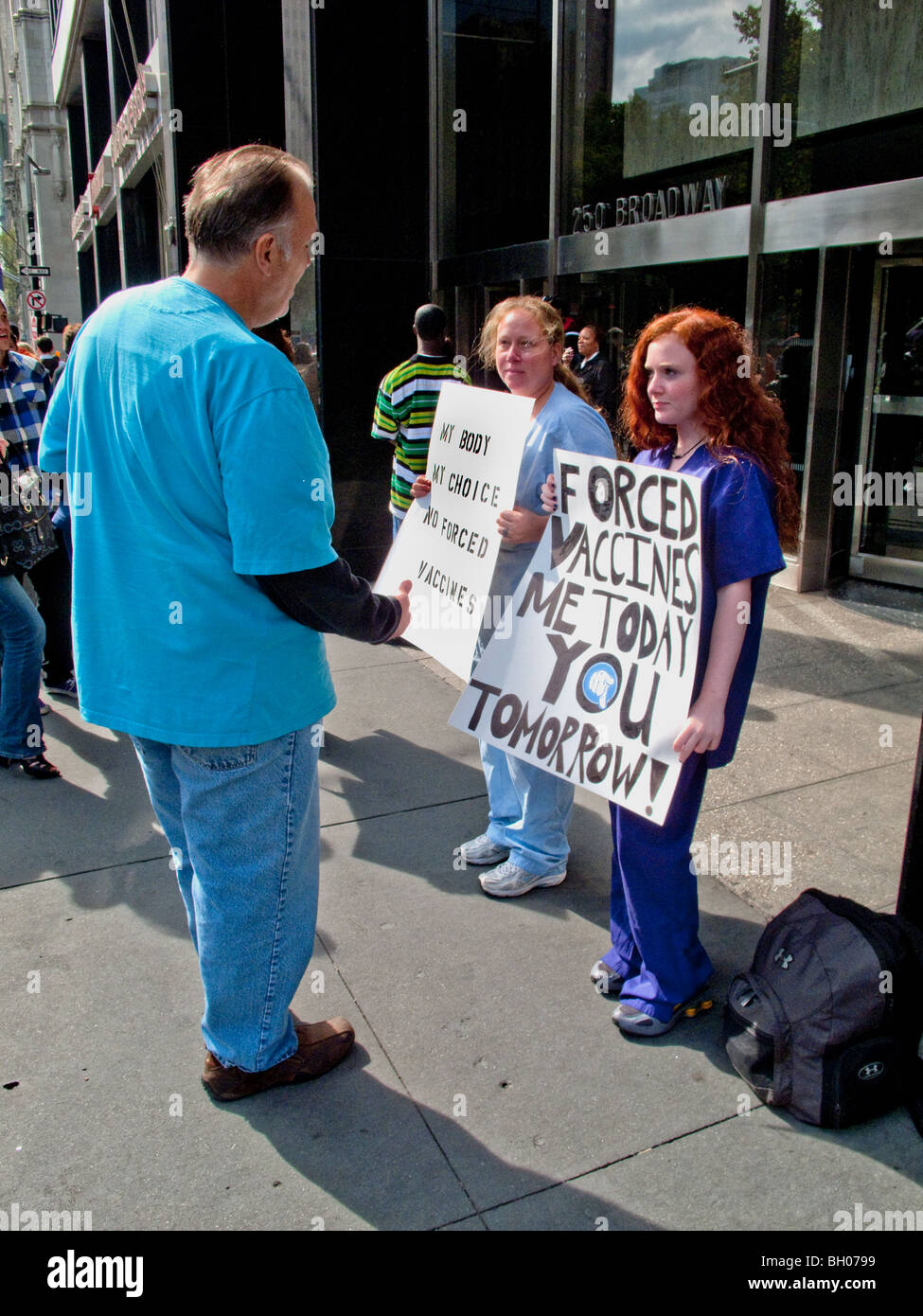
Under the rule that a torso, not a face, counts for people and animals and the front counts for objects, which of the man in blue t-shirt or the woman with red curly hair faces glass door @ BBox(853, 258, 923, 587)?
the man in blue t-shirt

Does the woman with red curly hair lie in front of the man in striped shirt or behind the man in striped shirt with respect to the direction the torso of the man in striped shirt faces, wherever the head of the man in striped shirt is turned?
behind

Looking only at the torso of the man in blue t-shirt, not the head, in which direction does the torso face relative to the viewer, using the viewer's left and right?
facing away from the viewer and to the right of the viewer

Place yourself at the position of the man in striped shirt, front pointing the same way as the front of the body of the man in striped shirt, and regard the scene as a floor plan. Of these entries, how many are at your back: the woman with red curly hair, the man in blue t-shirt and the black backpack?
3

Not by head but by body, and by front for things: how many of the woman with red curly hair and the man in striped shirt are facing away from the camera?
1

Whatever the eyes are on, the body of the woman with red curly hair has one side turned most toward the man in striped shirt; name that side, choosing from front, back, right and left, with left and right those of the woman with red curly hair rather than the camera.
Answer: right

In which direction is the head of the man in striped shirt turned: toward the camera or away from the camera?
away from the camera

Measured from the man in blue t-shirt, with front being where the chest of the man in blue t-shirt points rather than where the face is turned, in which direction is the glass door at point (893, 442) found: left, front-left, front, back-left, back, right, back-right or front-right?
front

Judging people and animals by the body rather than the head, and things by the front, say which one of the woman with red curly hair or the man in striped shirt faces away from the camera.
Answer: the man in striped shirt

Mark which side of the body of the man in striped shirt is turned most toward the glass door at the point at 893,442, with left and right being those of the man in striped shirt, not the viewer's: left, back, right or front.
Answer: right

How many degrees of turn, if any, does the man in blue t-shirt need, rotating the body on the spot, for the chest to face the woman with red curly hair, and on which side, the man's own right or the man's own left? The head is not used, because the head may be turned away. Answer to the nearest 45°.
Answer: approximately 45° to the man's own right

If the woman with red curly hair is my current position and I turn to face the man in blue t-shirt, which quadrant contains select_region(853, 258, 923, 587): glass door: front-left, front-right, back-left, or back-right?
back-right

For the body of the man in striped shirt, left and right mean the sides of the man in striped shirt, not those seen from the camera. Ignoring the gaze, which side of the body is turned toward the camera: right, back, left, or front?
back

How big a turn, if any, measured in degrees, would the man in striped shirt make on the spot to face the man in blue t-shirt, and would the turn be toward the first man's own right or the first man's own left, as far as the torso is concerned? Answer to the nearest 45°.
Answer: approximately 180°
